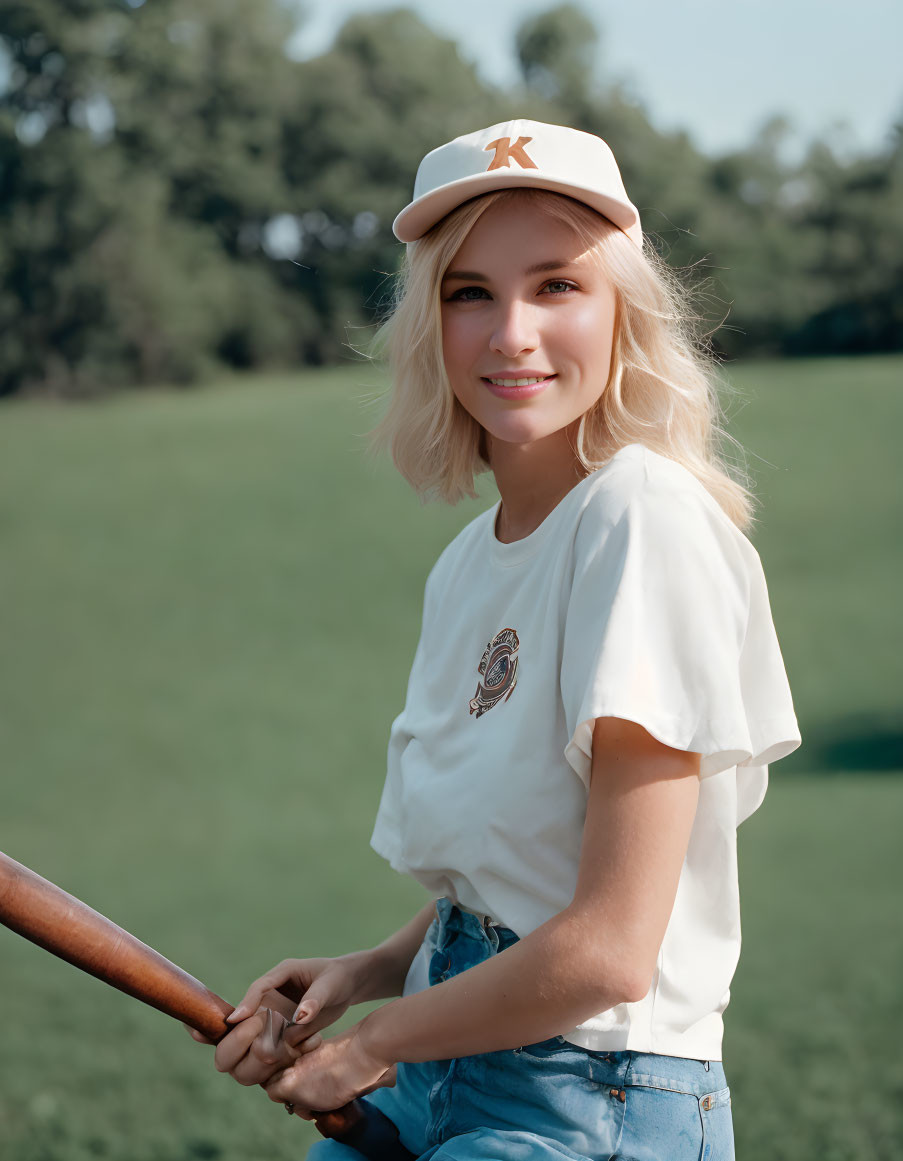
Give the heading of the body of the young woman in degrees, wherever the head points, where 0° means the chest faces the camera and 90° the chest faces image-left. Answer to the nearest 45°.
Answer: approximately 45°
